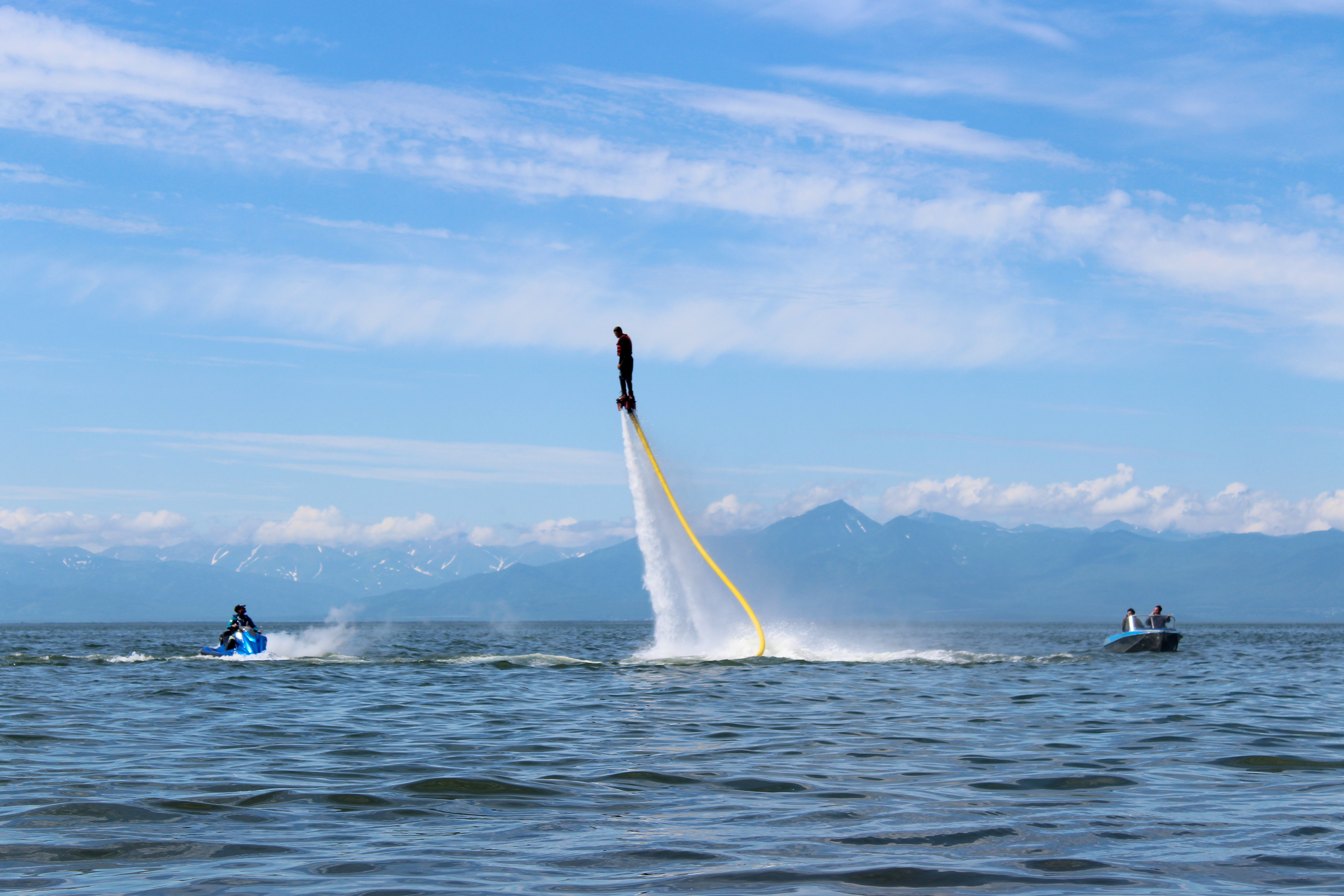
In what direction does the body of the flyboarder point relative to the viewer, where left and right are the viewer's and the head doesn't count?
facing to the left of the viewer
